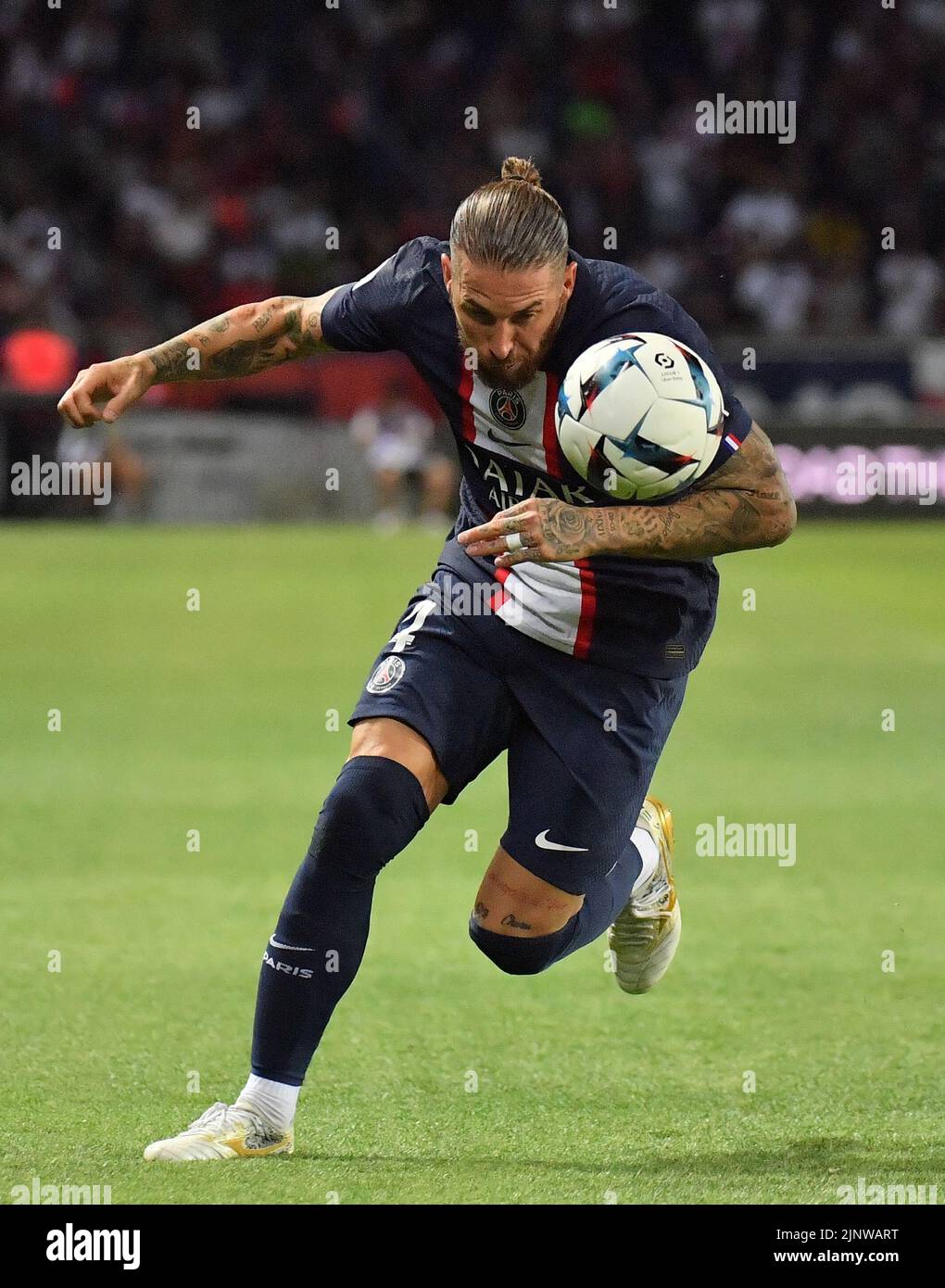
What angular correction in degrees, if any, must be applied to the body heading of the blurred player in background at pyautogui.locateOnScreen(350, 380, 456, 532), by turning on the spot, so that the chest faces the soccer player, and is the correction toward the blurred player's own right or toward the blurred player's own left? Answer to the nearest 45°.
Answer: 0° — they already face them

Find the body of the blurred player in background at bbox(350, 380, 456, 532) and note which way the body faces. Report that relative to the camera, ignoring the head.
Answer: toward the camera

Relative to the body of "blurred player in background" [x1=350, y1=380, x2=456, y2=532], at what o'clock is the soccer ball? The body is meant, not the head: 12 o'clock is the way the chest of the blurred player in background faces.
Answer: The soccer ball is roughly at 12 o'clock from the blurred player in background.
